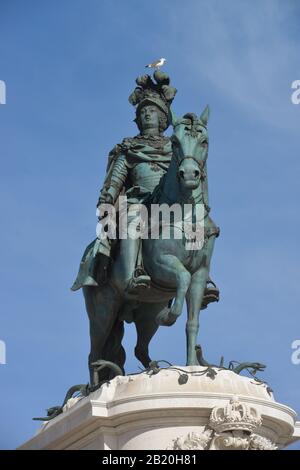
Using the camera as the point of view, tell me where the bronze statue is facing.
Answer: facing the viewer and to the right of the viewer
